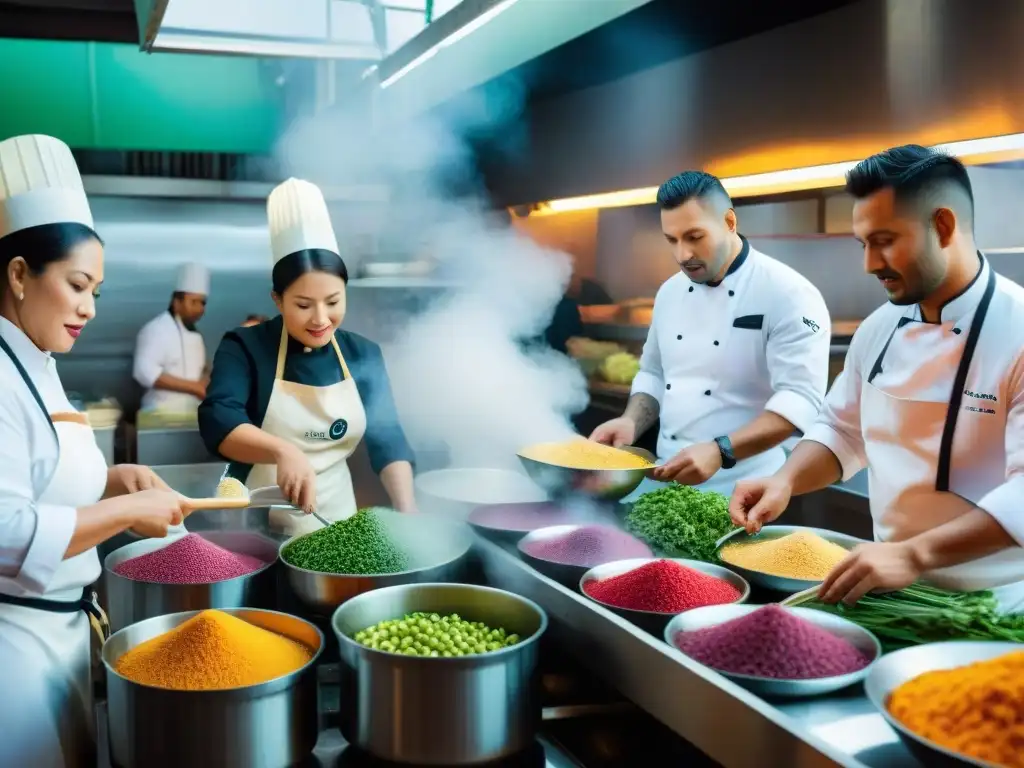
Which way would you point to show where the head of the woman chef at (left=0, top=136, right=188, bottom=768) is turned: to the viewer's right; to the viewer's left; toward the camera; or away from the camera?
to the viewer's right

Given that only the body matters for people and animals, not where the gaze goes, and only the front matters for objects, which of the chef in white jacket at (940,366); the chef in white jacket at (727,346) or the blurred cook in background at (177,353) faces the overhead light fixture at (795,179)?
the blurred cook in background

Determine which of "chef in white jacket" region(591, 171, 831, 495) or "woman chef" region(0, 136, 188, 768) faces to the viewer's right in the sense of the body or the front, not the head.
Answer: the woman chef

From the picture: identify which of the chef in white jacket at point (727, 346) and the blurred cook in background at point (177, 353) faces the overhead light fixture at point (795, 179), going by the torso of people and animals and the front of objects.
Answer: the blurred cook in background

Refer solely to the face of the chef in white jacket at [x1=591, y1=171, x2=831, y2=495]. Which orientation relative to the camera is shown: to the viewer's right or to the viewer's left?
to the viewer's left

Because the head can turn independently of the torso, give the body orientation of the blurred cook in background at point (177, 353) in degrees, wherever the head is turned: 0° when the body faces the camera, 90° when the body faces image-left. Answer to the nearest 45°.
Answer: approximately 315°

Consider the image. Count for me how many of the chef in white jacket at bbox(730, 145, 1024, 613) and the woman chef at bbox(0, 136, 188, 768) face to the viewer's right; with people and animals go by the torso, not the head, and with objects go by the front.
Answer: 1

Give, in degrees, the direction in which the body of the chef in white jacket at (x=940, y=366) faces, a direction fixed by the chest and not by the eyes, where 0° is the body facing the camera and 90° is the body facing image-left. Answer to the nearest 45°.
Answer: approximately 45°

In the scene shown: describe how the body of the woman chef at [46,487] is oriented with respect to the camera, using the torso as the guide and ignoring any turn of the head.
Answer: to the viewer's right

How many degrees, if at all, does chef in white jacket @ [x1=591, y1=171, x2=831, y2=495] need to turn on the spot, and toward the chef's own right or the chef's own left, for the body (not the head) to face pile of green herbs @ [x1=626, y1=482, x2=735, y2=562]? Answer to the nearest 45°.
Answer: approximately 45° to the chef's own left
